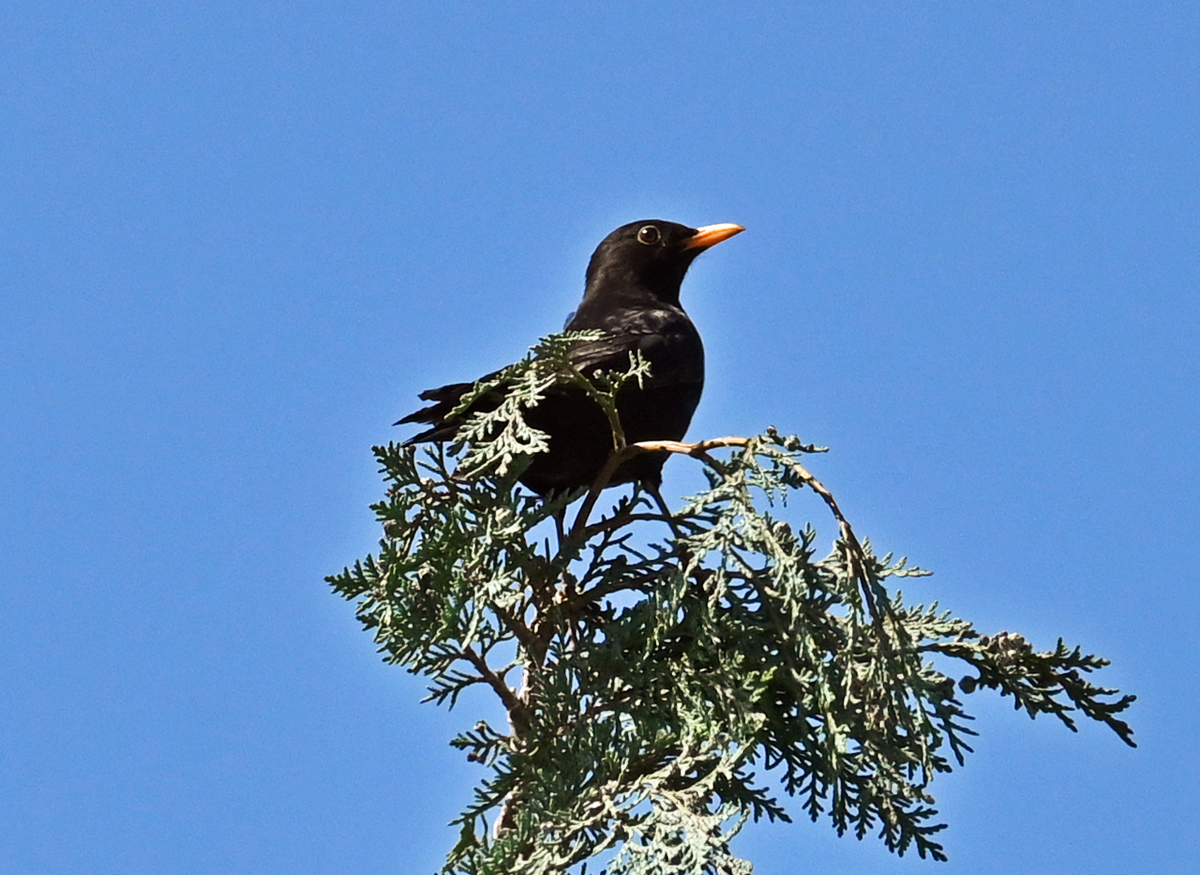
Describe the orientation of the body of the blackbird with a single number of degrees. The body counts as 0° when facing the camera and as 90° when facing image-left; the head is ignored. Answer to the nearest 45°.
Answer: approximately 270°
